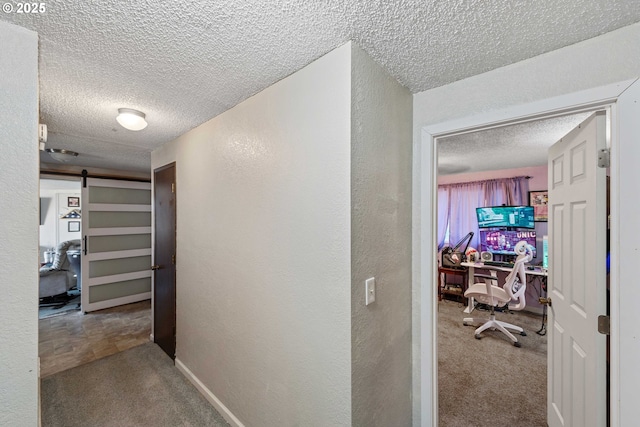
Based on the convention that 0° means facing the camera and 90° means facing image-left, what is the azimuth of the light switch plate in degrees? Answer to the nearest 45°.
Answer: approximately 315°

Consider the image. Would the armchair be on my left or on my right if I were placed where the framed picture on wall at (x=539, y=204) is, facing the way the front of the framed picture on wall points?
on my right

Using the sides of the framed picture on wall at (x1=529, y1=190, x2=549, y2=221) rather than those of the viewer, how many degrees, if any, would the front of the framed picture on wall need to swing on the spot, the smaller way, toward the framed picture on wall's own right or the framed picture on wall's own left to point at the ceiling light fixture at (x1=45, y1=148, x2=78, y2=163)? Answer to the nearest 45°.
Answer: approximately 45° to the framed picture on wall's own right

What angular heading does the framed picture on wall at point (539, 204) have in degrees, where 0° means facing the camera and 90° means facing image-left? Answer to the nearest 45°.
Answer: approximately 0°
